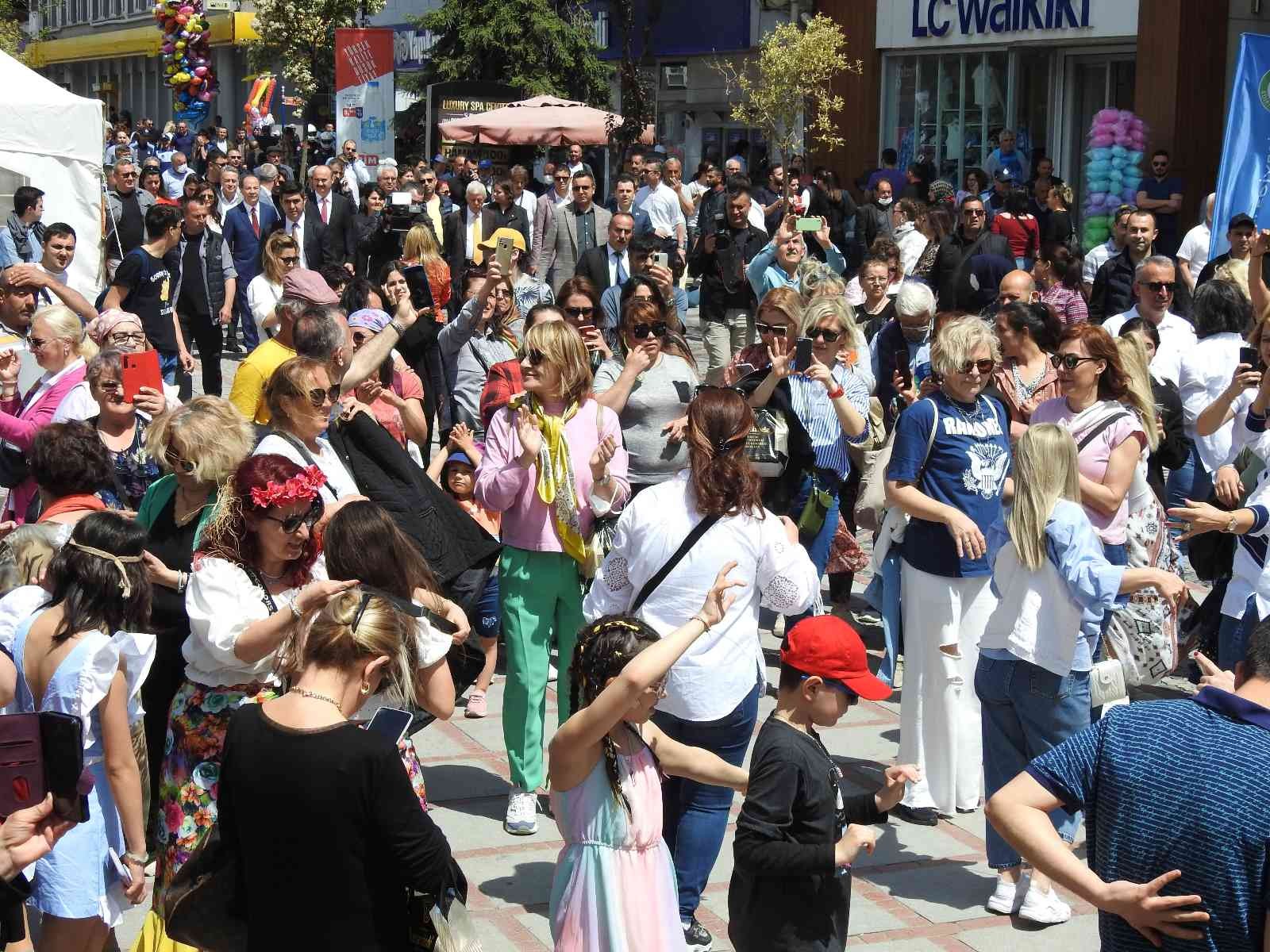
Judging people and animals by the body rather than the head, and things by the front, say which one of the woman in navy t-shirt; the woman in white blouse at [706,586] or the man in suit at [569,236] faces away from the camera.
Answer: the woman in white blouse

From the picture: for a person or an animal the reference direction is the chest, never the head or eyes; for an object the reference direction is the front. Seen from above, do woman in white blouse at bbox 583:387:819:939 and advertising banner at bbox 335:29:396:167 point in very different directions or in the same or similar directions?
very different directions

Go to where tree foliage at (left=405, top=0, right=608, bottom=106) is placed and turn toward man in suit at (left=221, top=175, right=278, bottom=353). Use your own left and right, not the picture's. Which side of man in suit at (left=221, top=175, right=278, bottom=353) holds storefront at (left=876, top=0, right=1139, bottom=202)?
left

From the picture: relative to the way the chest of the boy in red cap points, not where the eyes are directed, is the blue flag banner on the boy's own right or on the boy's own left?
on the boy's own left

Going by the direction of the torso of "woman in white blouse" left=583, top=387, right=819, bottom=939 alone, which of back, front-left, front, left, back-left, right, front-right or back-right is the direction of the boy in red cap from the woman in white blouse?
back

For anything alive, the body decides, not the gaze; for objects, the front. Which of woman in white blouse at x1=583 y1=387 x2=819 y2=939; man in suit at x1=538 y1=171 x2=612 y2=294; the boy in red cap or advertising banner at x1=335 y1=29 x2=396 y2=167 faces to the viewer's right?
the boy in red cap

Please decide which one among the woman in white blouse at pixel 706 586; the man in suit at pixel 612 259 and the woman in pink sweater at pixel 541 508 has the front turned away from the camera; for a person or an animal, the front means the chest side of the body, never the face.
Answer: the woman in white blouse

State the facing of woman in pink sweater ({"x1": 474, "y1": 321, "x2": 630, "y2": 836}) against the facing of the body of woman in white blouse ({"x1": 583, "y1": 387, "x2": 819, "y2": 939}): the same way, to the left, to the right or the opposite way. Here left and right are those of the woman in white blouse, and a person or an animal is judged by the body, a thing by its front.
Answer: the opposite way

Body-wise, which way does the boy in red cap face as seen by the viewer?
to the viewer's right

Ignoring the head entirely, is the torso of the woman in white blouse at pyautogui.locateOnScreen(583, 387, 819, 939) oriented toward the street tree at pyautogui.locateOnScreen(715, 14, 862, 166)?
yes

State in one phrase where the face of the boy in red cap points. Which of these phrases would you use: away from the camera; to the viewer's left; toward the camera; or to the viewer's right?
to the viewer's right
